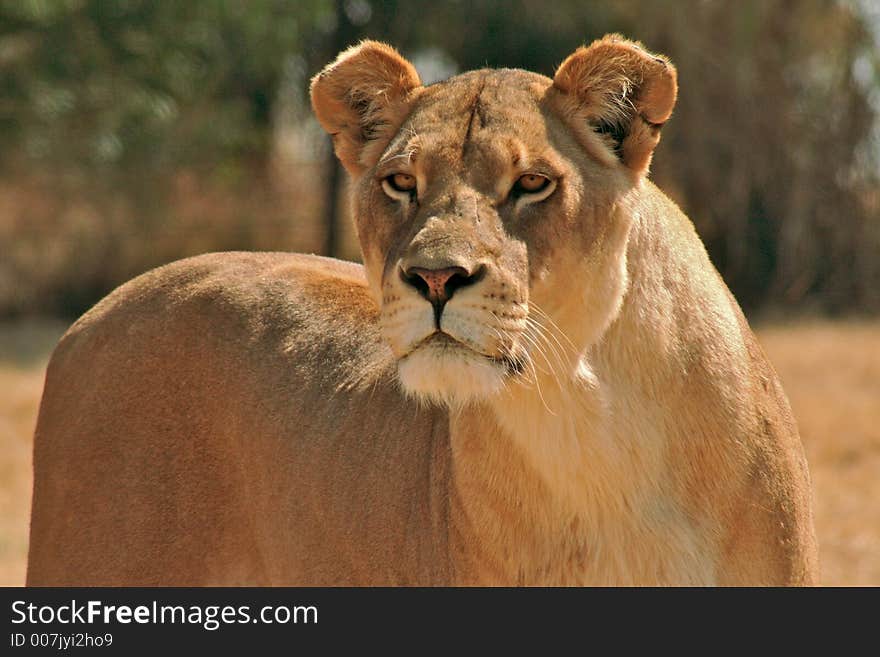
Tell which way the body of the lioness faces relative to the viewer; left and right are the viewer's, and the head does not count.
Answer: facing the viewer and to the right of the viewer
